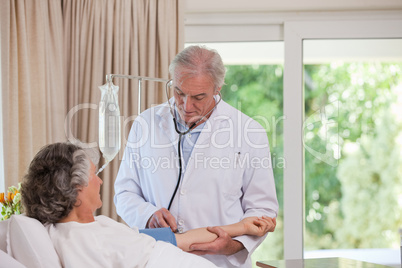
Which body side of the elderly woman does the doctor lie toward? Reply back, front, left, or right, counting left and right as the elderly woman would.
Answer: front

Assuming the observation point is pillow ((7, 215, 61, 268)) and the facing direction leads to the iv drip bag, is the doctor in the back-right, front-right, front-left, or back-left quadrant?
front-right

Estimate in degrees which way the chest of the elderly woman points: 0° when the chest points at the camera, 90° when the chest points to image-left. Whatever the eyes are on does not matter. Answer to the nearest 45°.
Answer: approximately 225°
